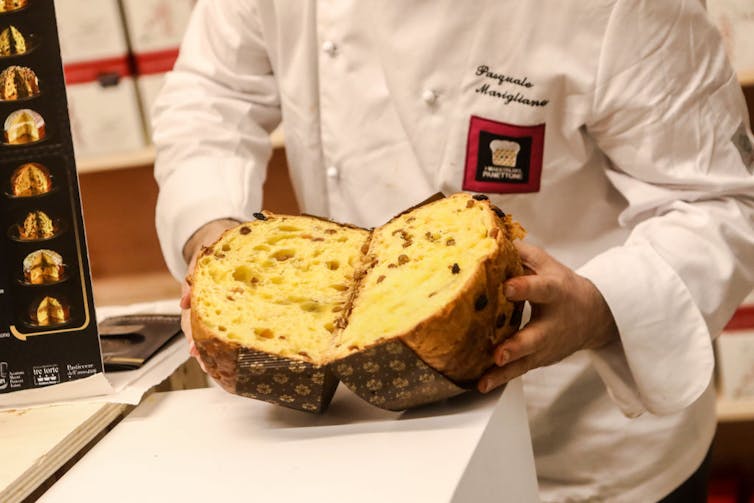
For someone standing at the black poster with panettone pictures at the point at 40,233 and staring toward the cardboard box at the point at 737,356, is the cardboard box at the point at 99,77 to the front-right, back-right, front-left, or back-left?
front-left

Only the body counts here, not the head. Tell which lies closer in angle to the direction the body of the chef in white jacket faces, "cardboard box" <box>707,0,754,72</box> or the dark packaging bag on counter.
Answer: the dark packaging bag on counter

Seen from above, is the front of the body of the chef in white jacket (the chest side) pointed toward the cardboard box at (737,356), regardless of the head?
no

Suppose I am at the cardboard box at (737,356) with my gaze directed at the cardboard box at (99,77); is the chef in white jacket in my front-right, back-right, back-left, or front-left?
front-left

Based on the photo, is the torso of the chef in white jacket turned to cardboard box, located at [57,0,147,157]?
no

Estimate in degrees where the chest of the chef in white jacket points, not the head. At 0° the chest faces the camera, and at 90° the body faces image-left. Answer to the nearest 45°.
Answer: approximately 45°

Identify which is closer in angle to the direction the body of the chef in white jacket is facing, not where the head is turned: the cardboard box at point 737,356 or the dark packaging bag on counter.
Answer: the dark packaging bag on counter
